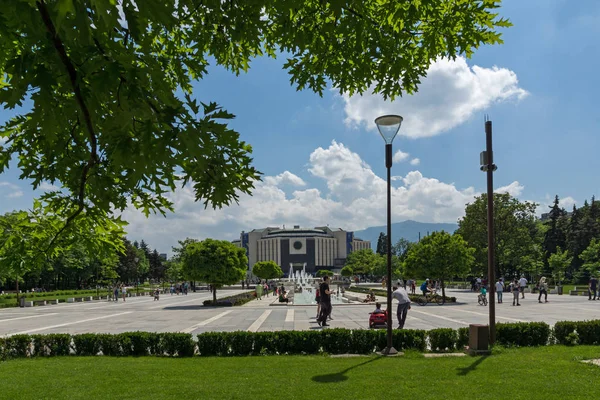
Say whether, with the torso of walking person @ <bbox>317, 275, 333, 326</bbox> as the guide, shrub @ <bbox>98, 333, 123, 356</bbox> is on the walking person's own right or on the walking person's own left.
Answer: on the walking person's own right
